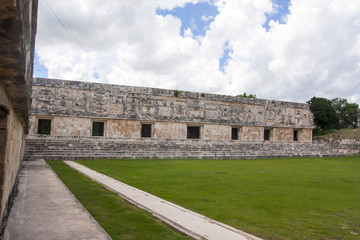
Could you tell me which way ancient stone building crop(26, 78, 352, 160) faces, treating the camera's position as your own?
facing the viewer and to the right of the viewer

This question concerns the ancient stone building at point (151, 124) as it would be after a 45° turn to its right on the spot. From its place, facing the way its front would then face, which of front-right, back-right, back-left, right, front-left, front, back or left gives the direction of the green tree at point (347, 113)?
back-left

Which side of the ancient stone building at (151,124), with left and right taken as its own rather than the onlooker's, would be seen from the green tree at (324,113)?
left

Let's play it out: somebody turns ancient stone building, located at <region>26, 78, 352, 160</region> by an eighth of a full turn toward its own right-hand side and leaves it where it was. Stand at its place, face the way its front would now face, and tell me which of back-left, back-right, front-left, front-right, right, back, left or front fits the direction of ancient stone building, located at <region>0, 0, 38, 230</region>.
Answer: front
